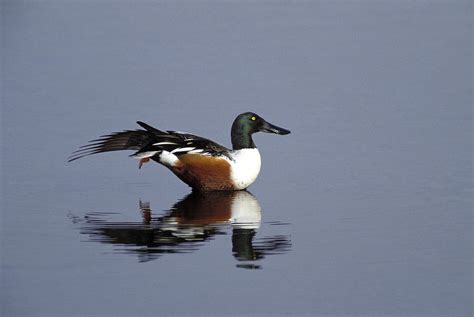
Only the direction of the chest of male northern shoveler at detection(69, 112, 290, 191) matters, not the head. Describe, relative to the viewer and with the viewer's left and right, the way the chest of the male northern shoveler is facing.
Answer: facing to the right of the viewer
